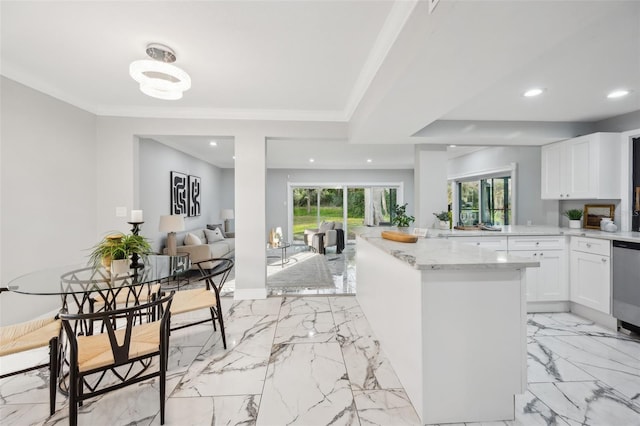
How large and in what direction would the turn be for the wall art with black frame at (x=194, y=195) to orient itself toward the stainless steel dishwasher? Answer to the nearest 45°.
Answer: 0° — it already faces it

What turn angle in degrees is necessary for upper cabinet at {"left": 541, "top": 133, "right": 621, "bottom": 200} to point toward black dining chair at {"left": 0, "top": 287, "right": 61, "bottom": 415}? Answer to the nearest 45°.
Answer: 0° — it already faces it

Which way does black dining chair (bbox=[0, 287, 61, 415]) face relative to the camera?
to the viewer's right

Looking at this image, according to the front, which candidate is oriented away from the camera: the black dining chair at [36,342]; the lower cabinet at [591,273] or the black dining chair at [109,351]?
the black dining chair at [109,351]

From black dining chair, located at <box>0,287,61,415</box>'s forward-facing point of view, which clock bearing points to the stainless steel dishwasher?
The stainless steel dishwasher is roughly at 1 o'clock from the black dining chair.

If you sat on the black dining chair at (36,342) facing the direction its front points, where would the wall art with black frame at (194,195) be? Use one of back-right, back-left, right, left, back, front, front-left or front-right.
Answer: front-left

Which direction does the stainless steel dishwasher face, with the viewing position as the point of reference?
facing the viewer and to the left of the viewer

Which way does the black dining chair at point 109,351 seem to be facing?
away from the camera

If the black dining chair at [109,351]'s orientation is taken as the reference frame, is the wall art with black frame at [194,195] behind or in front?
in front

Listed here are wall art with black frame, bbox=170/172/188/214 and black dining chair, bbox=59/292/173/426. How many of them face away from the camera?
1

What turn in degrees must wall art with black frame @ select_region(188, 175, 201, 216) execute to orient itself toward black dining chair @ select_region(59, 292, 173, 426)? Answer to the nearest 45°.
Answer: approximately 45° to its right

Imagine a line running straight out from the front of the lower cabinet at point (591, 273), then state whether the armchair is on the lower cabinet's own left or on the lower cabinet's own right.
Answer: on the lower cabinet's own right

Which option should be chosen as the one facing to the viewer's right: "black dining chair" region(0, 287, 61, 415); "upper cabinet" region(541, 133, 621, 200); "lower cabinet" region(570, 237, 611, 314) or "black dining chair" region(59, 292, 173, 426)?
"black dining chair" region(0, 287, 61, 415)

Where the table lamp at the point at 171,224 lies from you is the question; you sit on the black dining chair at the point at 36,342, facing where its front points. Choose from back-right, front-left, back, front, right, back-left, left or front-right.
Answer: front-left
